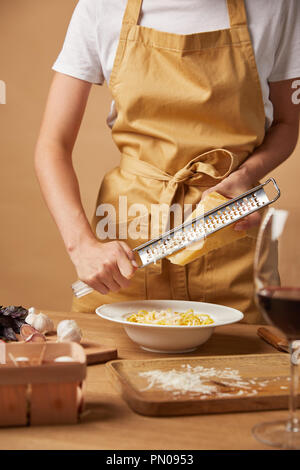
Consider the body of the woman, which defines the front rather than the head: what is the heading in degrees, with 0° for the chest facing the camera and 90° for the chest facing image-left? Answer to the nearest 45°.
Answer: approximately 0°

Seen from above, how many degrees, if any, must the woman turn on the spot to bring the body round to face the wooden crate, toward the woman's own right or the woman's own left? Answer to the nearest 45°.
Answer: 0° — they already face it

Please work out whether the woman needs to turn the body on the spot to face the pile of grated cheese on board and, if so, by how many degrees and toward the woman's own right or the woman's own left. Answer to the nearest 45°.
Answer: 0° — they already face it

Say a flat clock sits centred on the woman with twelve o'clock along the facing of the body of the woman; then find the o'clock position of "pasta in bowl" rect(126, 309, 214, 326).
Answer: The pasta in bowl is roughly at 12 o'clock from the woman.

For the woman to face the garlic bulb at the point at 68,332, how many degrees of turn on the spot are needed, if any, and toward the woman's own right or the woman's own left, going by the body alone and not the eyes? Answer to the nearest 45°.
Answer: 0° — they already face it
